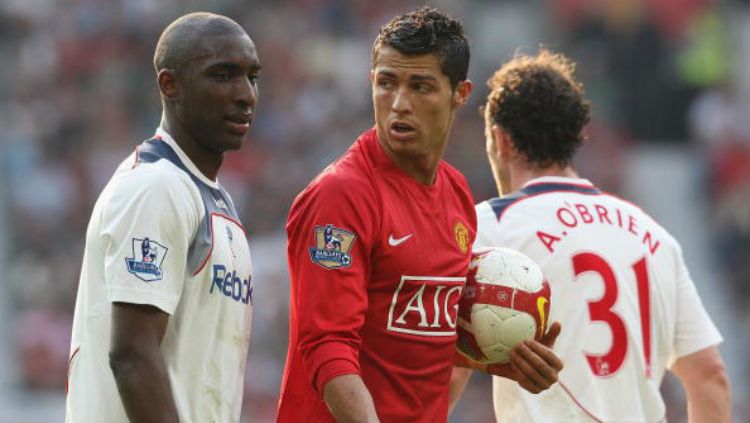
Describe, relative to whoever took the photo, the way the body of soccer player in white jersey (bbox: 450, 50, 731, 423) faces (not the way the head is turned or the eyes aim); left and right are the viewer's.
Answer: facing away from the viewer and to the left of the viewer

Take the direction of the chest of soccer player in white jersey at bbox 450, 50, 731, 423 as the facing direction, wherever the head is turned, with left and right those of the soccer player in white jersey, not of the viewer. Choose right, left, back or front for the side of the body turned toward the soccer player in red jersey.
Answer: left

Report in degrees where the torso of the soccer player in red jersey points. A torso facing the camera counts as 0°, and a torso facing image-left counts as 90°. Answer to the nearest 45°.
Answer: approximately 315°

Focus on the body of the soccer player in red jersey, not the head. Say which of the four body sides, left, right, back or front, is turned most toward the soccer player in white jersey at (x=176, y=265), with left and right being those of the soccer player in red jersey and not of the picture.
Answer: right

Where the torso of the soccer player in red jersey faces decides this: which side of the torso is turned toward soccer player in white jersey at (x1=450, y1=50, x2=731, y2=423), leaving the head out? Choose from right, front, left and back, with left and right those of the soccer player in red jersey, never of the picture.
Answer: left

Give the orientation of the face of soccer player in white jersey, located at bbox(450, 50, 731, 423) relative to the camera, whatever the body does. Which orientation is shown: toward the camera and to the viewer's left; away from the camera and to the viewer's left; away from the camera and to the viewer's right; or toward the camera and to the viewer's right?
away from the camera and to the viewer's left

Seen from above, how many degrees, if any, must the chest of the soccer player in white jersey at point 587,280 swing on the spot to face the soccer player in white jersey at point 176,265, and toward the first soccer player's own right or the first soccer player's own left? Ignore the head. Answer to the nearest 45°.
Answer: approximately 90° to the first soccer player's own left

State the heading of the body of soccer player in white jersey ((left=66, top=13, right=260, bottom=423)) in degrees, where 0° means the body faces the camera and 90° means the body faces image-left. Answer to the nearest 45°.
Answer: approximately 315°

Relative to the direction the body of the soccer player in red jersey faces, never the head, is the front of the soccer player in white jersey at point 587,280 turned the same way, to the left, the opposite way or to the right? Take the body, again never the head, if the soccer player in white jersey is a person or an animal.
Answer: the opposite way
